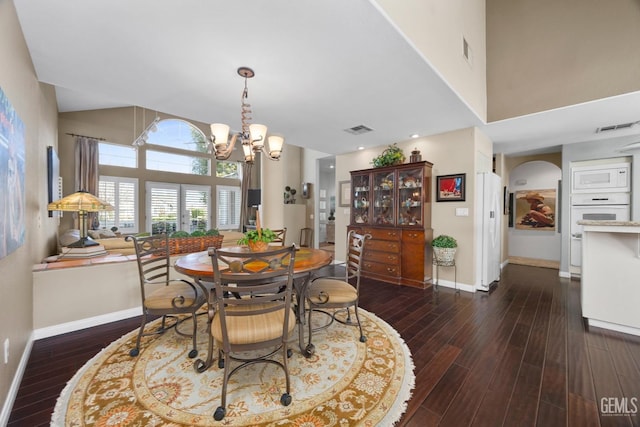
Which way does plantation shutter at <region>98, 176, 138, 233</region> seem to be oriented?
toward the camera

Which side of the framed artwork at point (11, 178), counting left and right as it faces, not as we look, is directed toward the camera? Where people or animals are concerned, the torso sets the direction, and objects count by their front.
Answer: right

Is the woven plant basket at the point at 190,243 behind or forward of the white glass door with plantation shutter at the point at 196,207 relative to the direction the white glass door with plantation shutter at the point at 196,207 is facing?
forward

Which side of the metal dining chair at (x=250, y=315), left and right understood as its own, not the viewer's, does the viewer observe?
back

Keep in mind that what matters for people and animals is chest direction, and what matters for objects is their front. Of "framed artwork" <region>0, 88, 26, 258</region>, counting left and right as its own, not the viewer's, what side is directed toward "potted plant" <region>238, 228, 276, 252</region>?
front

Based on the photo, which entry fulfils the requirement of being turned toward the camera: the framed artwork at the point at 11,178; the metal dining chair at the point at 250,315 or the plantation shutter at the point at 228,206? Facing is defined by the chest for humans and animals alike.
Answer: the plantation shutter

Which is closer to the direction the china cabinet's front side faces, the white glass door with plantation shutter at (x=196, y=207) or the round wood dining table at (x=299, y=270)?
the round wood dining table

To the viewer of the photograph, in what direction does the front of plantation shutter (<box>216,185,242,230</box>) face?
facing the viewer

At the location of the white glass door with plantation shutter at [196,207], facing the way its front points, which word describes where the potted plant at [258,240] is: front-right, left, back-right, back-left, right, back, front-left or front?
front

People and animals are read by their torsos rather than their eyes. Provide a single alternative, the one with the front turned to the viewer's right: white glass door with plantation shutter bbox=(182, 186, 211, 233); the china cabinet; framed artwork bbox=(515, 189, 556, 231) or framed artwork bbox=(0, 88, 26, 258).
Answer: framed artwork bbox=(0, 88, 26, 258)

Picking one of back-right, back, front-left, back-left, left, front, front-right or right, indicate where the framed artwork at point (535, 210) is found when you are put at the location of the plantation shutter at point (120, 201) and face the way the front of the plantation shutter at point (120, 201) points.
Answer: front-left

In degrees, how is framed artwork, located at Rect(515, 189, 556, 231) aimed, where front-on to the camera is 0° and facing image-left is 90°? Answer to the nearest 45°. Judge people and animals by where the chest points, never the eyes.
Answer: approximately 0°

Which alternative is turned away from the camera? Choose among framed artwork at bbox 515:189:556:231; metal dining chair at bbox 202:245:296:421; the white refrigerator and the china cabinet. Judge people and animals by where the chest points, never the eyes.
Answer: the metal dining chair

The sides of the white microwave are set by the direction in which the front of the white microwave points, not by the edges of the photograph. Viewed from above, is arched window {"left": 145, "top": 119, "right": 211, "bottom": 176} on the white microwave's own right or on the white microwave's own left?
on the white microwave's own right

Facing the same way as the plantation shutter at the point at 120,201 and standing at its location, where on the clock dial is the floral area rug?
The floral area rug is roughly at 12 o'clock from the plantation shutter.

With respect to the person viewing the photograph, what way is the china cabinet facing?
facing the viewer and to the left of the viewer

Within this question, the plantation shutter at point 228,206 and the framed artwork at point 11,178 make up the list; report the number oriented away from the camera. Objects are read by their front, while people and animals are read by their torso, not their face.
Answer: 0

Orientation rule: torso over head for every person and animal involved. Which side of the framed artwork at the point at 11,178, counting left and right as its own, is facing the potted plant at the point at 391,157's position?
front

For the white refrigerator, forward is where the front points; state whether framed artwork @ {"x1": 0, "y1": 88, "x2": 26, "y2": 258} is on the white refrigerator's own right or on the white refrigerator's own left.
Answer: on the white refrigerator's own right
